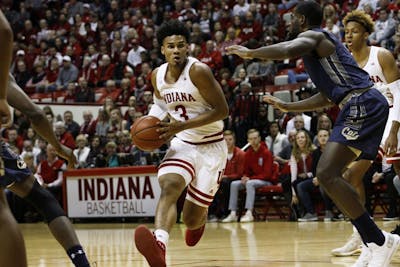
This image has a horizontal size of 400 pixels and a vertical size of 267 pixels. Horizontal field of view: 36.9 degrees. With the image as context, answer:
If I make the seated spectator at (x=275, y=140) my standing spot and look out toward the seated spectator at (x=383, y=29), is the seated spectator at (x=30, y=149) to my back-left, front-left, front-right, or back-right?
back-left

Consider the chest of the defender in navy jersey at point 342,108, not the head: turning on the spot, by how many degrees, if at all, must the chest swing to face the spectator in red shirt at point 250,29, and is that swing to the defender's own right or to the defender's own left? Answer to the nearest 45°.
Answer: approximately 90° to the defender's own right

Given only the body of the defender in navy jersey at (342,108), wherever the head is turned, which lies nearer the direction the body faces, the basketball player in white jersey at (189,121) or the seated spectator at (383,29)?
the basketball player in white jersey

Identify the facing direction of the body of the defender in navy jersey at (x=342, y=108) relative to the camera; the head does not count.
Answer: to the viewer's left

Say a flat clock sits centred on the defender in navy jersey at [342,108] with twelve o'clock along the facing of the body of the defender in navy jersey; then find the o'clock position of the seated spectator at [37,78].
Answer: The seated spectator is roughly at 2 o'clock from the defender in navy jersey.

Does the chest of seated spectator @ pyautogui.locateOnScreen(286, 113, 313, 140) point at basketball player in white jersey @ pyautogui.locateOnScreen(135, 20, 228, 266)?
yes
